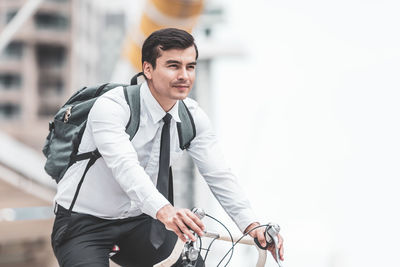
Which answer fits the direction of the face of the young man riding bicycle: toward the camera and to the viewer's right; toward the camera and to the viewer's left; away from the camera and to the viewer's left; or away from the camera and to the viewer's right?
toward the camera and to the viewer's right

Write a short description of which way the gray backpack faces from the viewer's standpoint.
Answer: facing away from the viewer and to the left of the viewer

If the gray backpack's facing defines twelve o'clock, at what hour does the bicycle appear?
The bicycle is roughly at 5 o'clock from the gray backpack.

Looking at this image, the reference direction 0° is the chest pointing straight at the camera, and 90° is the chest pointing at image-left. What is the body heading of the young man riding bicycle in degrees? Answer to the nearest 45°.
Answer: approximately 315°
